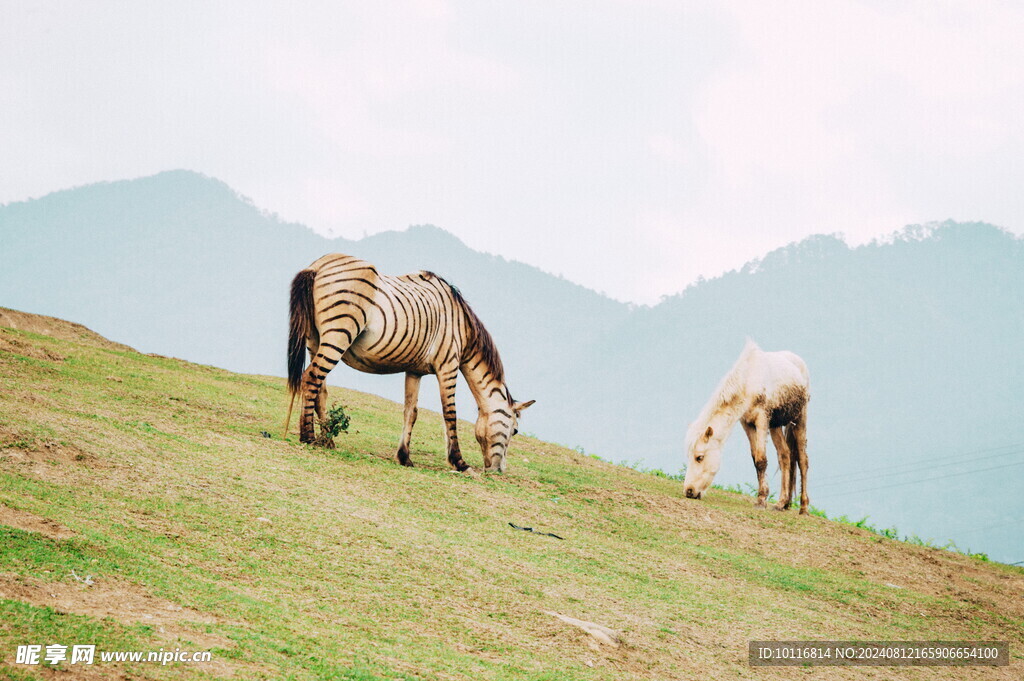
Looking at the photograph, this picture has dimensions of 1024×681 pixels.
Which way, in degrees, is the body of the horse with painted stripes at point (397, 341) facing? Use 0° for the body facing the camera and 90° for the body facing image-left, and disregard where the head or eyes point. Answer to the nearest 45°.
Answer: approximately 270°

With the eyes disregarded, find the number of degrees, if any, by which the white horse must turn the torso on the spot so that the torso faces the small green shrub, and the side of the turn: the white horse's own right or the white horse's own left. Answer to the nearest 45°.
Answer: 0° — it already faces it
